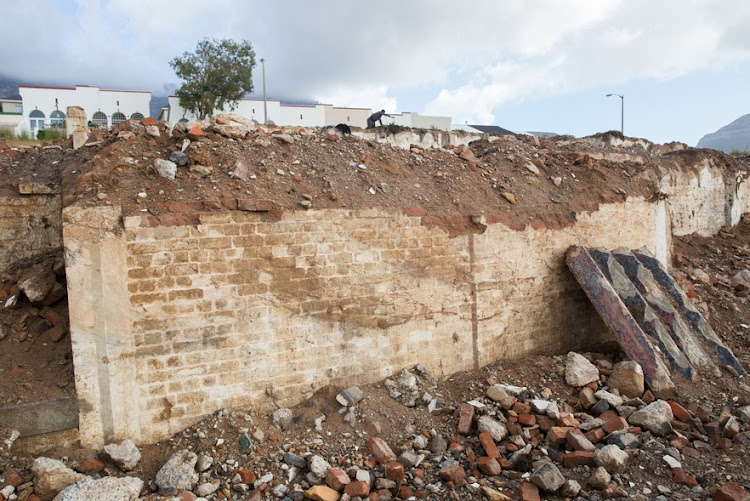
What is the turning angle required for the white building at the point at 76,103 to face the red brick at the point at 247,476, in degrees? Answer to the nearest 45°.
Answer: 0° — it already faces it

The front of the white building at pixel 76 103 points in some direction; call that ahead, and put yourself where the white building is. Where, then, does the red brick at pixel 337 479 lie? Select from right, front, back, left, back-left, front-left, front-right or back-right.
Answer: front

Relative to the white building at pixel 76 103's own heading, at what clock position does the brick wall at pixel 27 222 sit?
The brick wall is roughly at 12 o'clock from the white building.

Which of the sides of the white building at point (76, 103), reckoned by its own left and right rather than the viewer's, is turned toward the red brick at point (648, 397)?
front

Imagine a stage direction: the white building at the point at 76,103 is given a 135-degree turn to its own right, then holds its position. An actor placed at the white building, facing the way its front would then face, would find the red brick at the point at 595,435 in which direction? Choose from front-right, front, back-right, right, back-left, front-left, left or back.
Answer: back-left

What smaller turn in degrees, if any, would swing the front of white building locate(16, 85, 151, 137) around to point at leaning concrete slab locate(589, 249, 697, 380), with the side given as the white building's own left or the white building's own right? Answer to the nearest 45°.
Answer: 0° — it already faces it

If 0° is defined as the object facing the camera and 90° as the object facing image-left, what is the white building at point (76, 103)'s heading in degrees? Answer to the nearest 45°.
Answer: approximately 0°

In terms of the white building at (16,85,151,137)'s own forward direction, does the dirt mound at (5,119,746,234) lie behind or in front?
in front

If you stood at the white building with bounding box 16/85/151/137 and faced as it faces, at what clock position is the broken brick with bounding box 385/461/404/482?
The broken brick is roughly at 12 o'clock from the white building.

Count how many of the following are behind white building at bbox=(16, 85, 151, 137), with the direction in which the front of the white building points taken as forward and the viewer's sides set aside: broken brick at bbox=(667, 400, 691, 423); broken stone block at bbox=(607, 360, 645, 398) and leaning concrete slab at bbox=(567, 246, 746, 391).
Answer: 0

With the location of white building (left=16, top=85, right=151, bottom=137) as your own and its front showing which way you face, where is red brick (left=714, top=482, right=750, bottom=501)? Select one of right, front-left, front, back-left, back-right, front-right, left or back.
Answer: front

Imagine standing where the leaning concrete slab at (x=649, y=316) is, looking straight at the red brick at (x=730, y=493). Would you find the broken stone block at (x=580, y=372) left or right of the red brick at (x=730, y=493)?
right

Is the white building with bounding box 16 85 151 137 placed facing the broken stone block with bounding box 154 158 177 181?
yes

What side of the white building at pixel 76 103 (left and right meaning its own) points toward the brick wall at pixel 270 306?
front

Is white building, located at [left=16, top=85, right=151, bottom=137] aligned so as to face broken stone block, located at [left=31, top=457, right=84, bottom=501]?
yes

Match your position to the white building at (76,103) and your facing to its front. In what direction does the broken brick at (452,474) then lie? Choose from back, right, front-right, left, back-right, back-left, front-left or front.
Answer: front
